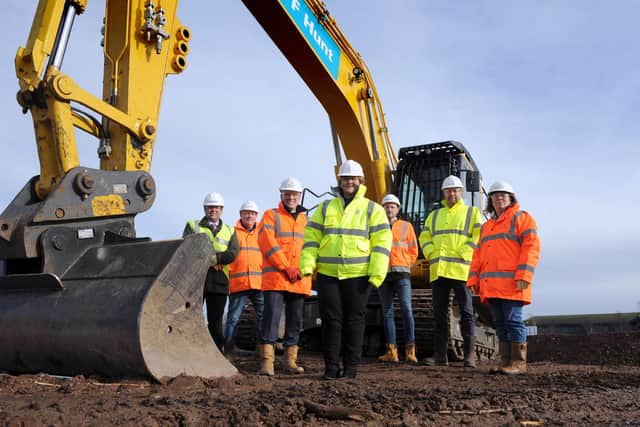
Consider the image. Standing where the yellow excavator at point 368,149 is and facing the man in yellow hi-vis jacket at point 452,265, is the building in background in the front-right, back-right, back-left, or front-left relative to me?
back-left

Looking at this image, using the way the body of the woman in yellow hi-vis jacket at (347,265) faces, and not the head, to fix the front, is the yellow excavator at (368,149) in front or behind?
behind

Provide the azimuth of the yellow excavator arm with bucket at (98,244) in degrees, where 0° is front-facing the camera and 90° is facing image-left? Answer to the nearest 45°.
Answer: approximately 45°

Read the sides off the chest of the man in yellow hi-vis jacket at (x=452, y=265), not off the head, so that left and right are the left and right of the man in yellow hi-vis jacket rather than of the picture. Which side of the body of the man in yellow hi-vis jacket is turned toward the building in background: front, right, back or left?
back

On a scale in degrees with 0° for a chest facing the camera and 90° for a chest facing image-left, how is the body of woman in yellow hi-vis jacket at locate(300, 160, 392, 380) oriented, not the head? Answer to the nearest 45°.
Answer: approximately 0°

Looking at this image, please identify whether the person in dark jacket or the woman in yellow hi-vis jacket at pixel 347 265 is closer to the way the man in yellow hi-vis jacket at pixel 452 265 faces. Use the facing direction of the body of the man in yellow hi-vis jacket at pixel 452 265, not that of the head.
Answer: the woman in yellow hi-vis jacket

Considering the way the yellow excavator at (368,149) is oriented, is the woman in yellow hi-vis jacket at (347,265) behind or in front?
in front

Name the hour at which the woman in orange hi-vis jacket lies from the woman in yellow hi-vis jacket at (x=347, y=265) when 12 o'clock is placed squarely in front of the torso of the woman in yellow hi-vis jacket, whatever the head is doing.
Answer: The woman in orange hi-vis jacket is roughly at 8 o'clock from the woman in yellow hi-vis jacket.

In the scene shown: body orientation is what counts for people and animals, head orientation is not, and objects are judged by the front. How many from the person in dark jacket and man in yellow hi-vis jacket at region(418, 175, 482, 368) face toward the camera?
2
